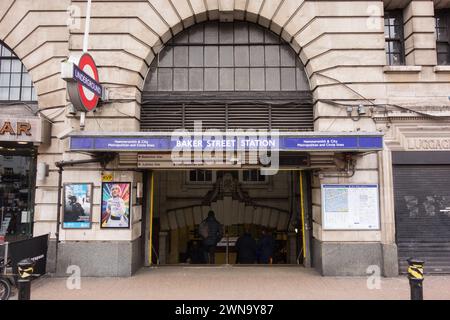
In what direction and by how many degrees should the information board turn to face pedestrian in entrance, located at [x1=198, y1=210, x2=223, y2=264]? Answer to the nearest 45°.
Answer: approximately 90° to its right

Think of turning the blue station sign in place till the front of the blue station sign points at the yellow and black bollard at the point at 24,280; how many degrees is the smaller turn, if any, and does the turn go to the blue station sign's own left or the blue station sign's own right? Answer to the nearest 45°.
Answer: approximately 90° to the blue station sign's own right

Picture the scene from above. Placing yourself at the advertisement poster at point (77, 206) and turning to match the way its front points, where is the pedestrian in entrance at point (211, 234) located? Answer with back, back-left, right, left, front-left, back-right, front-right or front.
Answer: left

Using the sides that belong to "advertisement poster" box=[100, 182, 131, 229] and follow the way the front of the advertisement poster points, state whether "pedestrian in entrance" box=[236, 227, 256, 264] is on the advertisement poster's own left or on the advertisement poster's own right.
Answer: on the advertisement poster's own left

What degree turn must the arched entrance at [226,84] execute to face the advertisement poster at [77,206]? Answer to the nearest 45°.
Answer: approximately 90° to its right

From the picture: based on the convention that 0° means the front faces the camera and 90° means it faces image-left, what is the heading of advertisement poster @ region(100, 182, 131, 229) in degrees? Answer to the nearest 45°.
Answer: approximately 0°

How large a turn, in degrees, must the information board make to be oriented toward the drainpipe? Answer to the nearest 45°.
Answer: approximately 90° to its right

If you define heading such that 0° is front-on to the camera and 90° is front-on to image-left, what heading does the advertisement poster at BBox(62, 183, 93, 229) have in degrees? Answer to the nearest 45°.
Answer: approximately 0°

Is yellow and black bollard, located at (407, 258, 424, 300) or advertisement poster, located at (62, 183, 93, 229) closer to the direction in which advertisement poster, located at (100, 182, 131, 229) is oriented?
the yellow and black bollard
